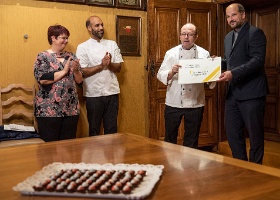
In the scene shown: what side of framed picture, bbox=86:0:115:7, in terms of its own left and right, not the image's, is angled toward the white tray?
front

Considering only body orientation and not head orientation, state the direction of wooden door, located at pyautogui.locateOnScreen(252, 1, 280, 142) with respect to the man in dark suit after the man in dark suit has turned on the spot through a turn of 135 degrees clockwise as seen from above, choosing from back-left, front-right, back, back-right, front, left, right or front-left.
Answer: front

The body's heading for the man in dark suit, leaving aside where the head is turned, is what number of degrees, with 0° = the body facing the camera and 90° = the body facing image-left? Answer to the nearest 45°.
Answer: approximately 45°

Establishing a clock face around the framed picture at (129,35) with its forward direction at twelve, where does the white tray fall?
The white tray is roughly at 12 o'clock from the framed picture.

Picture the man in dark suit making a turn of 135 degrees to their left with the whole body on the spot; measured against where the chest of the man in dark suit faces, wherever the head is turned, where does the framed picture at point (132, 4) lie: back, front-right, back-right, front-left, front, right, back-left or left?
back-left

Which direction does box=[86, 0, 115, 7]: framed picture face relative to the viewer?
toward the camera

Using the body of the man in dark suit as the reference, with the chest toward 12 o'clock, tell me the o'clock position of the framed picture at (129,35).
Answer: The framed picture is roughly at 3 o'clock from the man in dark suit.

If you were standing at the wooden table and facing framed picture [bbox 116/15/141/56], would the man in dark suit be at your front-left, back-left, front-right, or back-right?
front-right

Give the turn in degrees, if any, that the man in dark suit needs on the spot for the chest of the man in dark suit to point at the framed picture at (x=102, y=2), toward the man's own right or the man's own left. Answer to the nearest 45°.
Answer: approximately 90° to the man's own right

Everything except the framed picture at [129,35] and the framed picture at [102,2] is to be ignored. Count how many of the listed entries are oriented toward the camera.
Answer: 2

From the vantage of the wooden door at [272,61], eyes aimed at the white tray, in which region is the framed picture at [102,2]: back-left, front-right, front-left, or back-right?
front-right

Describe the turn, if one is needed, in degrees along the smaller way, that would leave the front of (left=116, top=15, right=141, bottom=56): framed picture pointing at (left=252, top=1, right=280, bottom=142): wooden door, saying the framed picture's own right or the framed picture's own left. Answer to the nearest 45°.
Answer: approximately 90° to the framed picture's own left
